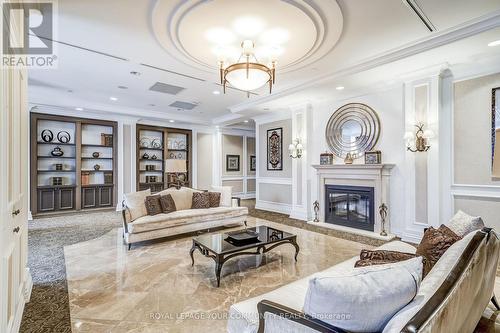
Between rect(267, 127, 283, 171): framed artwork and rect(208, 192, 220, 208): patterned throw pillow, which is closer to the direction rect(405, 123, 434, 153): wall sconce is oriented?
the patterned throw pillow

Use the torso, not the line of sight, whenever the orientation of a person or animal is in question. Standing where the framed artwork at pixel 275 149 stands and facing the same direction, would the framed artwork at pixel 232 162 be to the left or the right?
on its right

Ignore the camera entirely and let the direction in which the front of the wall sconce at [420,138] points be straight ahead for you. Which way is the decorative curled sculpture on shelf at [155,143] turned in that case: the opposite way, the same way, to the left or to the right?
to the left

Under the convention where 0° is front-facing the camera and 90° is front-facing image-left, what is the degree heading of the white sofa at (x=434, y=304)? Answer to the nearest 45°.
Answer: approximately 135°

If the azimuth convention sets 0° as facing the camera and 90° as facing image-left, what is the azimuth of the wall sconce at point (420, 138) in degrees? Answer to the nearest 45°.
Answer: approximately 45°

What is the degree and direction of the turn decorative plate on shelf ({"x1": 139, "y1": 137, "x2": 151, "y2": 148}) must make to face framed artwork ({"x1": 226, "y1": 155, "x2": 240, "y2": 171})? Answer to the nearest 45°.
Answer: approximately 90° to its left

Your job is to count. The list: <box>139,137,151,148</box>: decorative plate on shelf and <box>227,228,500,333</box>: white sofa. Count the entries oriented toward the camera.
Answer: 1
